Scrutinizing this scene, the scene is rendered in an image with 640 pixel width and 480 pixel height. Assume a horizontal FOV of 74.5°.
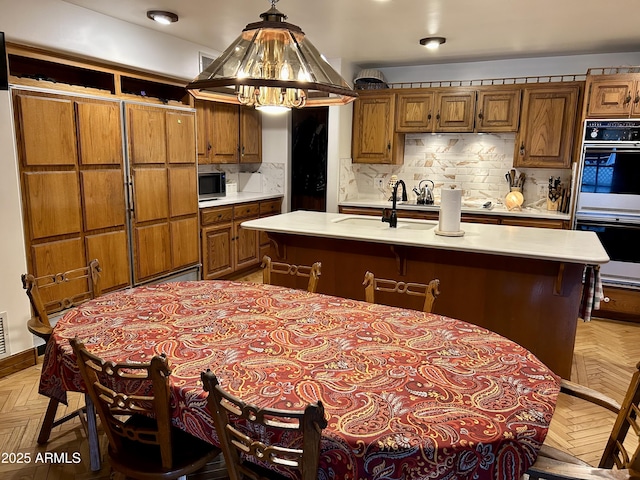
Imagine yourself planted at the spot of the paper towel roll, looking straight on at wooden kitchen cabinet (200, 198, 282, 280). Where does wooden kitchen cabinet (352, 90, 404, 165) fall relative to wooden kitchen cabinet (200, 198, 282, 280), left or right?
right

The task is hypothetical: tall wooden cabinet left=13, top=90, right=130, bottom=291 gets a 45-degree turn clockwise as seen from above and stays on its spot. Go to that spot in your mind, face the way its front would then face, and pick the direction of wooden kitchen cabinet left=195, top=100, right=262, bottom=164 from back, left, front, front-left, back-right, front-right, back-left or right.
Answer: back-left

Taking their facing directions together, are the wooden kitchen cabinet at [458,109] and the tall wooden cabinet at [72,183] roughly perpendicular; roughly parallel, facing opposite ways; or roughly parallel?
roughly perpendicular

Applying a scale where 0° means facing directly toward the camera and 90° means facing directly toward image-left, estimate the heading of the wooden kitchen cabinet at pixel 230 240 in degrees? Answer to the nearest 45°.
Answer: approximately 315°

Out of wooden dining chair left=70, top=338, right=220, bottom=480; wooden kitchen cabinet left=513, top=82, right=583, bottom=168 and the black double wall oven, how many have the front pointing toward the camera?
2

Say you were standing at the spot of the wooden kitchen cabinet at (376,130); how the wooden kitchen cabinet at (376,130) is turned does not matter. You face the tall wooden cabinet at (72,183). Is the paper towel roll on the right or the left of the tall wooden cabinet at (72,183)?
left

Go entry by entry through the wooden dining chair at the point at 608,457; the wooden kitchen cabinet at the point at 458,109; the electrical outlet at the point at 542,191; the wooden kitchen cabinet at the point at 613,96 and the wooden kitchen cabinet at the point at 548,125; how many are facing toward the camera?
4

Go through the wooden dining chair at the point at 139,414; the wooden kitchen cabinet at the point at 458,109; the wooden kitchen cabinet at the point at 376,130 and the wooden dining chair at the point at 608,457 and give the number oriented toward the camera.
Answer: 2

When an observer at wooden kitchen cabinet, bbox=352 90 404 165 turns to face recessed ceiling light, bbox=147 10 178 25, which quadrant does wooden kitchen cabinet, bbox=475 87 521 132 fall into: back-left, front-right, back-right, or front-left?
back-left

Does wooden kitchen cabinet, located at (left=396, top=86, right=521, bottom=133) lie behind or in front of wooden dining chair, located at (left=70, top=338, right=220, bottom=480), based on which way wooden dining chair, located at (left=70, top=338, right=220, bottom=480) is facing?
in front

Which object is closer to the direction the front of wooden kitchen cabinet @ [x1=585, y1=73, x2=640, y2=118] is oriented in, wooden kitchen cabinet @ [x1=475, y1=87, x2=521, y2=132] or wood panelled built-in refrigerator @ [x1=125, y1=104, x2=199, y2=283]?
the wood panelled built-in refrigerator
